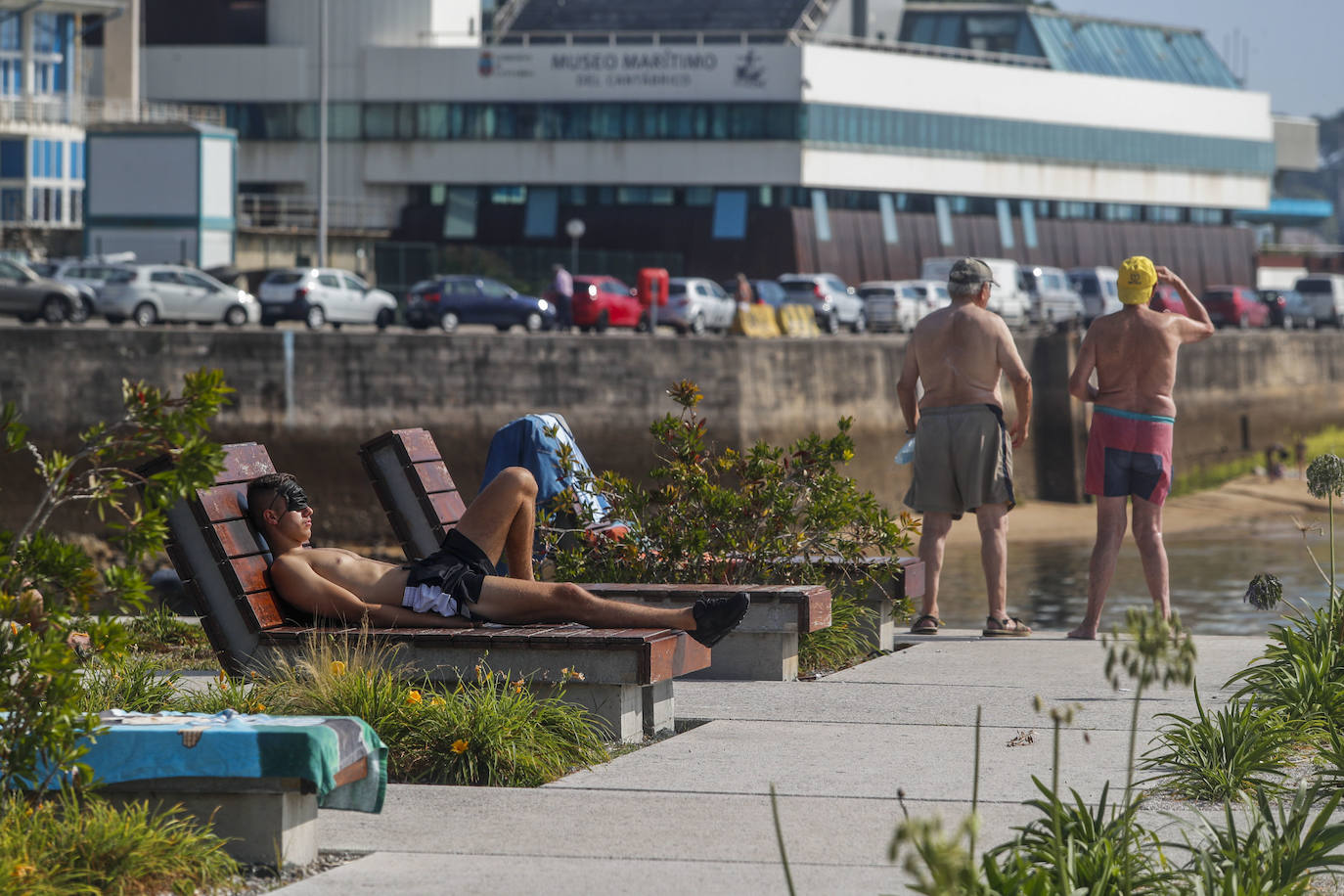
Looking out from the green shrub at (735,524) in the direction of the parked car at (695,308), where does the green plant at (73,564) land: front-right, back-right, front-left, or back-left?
back-left

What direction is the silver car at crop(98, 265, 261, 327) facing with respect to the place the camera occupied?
facing away from the viewer and to the right of the viewer

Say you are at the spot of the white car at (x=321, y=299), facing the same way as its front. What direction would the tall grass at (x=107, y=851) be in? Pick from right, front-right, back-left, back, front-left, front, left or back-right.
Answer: back-right

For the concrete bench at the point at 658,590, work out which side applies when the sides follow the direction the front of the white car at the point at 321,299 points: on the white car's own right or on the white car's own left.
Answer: on the white car's own right

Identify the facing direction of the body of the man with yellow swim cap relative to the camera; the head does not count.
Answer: away from the camera

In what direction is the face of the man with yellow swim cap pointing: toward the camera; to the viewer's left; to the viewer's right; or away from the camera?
away from the camera

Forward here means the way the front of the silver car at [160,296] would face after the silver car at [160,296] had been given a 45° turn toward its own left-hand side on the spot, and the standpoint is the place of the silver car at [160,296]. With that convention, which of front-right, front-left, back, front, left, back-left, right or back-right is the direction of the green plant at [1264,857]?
back

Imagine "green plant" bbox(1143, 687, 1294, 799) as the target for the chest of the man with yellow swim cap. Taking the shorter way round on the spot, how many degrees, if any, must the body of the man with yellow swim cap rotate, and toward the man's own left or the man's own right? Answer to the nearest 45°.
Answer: approximately 180°
